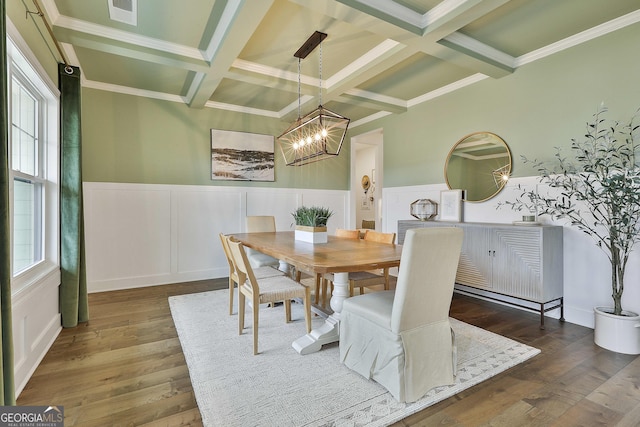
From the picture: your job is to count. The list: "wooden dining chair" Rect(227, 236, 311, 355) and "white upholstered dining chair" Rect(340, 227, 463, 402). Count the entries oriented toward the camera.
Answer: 0

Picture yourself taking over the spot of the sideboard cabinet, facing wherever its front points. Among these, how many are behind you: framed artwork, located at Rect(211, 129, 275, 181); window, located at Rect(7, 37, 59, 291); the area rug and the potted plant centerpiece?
0

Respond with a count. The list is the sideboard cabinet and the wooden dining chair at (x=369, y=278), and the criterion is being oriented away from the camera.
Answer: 0

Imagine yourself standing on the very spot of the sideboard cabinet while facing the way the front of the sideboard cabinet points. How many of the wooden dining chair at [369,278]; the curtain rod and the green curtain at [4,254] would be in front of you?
3

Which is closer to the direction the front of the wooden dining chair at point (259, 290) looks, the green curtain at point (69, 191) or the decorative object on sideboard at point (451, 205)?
the decorative object on sideboard

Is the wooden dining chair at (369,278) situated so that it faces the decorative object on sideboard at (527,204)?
no

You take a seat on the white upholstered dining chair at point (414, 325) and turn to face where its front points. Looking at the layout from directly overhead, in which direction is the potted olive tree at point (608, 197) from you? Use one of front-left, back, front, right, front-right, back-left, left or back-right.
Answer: right

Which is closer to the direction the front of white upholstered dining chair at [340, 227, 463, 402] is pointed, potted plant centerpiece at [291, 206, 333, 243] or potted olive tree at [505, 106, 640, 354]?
the potted plant centerpiece

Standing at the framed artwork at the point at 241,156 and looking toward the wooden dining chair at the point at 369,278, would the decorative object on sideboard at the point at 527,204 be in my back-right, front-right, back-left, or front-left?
front-left

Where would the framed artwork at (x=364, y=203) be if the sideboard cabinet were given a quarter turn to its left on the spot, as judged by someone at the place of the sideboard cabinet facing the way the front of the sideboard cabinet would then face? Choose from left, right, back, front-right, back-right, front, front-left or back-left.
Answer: back

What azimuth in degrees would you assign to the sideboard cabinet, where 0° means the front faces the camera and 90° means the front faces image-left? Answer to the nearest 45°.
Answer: approximately 45°

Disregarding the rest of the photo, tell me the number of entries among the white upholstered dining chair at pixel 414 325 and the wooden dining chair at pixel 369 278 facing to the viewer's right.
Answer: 0

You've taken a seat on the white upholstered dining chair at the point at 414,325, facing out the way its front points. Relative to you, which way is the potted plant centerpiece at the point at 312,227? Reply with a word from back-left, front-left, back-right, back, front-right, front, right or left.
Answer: front

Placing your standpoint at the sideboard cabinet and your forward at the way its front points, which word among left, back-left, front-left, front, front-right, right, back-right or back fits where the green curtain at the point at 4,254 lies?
front

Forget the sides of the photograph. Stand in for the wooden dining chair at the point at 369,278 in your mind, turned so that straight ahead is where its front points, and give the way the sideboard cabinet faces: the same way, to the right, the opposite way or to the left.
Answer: the same way

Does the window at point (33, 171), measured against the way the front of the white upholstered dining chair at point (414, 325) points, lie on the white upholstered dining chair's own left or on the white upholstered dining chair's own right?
on the white upholstered dining chair's own left

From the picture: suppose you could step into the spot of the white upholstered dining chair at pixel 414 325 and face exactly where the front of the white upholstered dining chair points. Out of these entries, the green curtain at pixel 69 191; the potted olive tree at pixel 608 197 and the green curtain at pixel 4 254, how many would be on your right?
1

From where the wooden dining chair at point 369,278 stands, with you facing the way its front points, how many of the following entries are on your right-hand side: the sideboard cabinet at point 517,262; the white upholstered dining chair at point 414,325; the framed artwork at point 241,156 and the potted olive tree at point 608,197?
1

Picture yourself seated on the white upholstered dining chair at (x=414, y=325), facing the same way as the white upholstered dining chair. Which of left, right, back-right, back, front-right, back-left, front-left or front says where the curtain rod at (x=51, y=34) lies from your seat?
front-left
